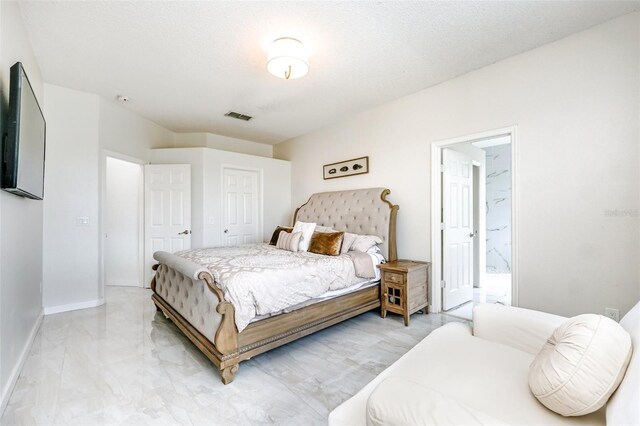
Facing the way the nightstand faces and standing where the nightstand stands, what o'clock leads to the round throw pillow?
The round throw pillow is roughly at 10 o'clock from the nightstand.

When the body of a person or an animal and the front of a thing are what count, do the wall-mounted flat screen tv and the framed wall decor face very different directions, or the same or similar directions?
very different directions

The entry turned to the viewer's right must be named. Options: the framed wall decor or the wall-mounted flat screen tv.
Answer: the wall-mounted flat screen tv

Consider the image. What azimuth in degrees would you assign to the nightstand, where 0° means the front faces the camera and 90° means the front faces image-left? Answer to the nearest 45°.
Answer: approximately 45°

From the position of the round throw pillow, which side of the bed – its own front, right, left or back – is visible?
left

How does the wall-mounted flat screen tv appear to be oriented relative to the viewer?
to the viewer's right

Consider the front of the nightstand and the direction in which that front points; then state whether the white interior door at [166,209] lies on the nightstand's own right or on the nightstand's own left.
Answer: on the nightstand's own right

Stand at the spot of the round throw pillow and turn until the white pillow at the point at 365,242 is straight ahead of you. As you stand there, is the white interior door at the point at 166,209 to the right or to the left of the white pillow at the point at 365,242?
left
